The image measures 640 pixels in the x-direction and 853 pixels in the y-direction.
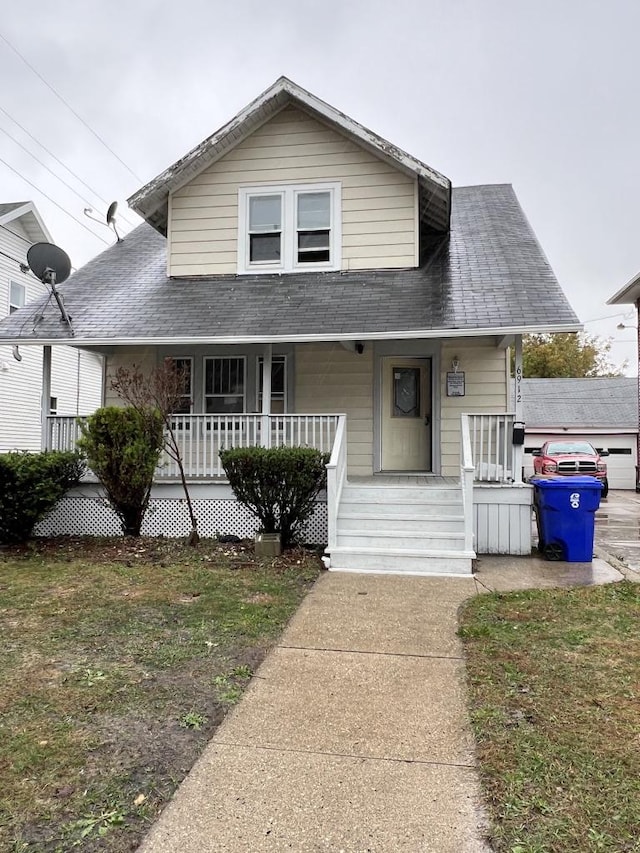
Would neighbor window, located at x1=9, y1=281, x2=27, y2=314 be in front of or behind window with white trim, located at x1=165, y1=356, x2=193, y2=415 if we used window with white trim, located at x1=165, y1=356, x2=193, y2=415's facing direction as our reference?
behind

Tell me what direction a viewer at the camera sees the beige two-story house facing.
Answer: facing the viewer

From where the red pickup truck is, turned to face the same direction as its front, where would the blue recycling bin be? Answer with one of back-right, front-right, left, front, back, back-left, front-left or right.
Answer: front

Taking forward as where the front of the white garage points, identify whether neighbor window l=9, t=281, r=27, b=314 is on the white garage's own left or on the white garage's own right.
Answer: on the white garage's own right

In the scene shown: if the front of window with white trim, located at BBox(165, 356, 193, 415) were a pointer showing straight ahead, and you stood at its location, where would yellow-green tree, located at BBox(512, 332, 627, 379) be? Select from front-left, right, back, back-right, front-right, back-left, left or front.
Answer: back-left

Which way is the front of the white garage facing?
toward the camera

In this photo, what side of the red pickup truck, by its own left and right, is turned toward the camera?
front

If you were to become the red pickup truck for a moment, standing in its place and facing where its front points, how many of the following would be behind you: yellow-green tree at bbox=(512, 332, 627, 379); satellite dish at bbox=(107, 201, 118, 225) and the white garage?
2

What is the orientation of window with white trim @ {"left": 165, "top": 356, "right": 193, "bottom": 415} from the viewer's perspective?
toward the camera

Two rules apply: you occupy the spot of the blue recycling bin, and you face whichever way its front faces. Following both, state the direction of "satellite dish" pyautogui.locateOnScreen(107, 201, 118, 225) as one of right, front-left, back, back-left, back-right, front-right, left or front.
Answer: back

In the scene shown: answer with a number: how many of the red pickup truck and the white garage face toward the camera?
2
